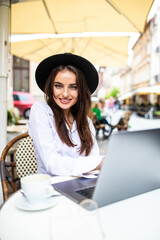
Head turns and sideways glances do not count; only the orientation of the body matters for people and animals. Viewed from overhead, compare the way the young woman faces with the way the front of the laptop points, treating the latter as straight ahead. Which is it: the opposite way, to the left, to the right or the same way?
the opposite way

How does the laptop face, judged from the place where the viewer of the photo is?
facing away from the viewer and to the left of the viewer

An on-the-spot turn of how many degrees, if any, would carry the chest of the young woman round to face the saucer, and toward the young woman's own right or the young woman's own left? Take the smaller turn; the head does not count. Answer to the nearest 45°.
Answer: approximately 45° to the young woman's own right

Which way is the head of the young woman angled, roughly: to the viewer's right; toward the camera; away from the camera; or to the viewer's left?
toward the camera

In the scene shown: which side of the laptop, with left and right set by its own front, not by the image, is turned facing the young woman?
front

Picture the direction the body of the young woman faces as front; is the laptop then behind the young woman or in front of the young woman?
in front

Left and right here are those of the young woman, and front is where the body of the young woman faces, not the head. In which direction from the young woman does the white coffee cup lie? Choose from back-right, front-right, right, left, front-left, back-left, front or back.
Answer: front-right
